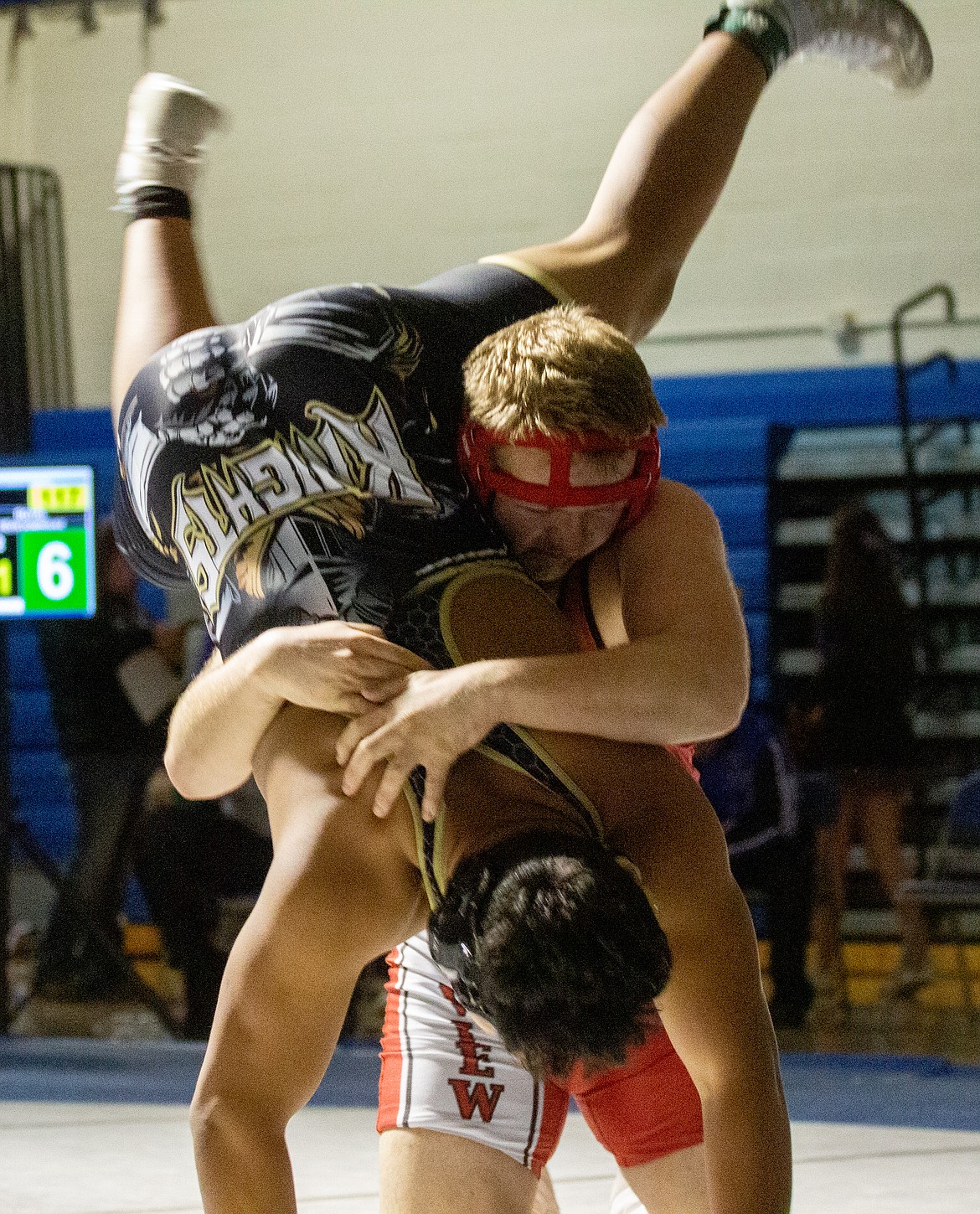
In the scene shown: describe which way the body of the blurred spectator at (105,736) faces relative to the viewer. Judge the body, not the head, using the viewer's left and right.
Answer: facing to the right of the viewer

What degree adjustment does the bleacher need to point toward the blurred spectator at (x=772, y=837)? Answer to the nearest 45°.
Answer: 0° — it already faces them

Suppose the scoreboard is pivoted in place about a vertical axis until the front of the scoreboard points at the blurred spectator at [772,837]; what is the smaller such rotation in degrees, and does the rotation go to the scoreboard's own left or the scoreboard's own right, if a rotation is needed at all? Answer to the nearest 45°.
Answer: approximately 90° to the scoreboard's own left
